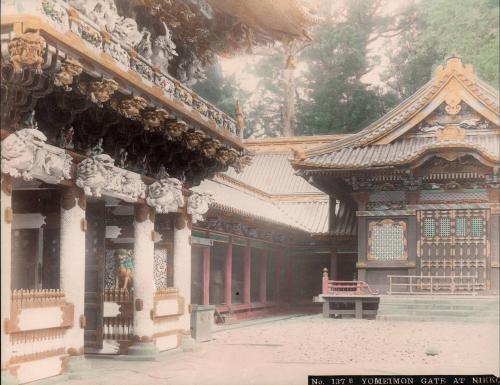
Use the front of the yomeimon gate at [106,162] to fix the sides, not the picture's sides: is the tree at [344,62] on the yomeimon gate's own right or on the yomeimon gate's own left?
on the yomeimon gate's own left

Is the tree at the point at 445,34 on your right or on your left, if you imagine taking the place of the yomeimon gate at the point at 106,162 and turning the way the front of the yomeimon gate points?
on your left

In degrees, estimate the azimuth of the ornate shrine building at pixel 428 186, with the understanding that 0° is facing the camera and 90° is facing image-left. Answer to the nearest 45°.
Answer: approximately 0°
